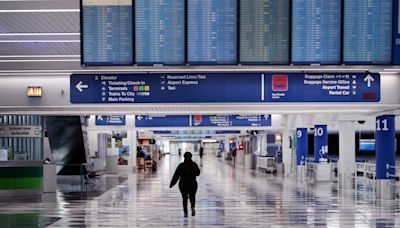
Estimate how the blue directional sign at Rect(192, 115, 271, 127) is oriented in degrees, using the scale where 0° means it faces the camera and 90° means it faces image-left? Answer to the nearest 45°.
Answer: approximately 0°

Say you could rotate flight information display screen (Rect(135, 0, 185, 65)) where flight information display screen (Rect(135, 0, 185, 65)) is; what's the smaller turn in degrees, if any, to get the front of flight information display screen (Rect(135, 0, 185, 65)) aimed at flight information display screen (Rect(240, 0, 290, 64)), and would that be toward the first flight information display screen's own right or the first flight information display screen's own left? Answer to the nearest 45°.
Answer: approximately 90° to the first flight information display screen's own left

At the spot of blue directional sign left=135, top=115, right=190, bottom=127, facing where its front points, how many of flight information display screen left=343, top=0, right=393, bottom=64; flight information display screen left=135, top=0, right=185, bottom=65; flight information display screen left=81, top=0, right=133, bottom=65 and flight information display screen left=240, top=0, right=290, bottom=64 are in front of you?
4

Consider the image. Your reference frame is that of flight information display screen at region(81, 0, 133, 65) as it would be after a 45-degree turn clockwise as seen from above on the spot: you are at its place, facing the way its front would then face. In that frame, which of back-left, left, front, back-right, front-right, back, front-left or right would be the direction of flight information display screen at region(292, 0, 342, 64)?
back-left

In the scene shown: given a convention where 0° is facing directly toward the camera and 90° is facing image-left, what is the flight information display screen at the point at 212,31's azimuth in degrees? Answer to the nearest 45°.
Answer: approximately 0°

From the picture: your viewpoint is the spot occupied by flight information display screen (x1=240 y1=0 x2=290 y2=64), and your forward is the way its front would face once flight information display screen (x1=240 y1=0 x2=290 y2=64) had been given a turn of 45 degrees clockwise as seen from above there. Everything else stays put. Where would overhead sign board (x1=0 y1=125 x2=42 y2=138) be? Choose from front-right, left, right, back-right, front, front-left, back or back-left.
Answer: right

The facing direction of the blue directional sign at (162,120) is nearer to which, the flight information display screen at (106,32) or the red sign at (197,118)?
the flight information display screen

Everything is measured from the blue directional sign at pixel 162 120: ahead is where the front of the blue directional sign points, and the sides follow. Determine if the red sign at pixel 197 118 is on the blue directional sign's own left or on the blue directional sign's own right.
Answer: on the blue directional sign's own left

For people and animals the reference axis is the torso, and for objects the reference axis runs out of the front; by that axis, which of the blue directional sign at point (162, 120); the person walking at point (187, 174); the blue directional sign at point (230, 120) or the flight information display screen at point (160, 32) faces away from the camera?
the person walking

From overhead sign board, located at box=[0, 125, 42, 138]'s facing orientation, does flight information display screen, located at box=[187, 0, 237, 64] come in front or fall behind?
in front

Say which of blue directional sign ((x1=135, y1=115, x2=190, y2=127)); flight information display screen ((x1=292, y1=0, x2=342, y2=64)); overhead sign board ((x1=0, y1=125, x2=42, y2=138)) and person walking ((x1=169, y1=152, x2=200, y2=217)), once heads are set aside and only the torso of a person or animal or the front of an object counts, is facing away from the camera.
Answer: the person walking

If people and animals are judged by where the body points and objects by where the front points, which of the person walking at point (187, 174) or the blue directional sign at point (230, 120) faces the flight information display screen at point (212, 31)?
the blue directional sign
